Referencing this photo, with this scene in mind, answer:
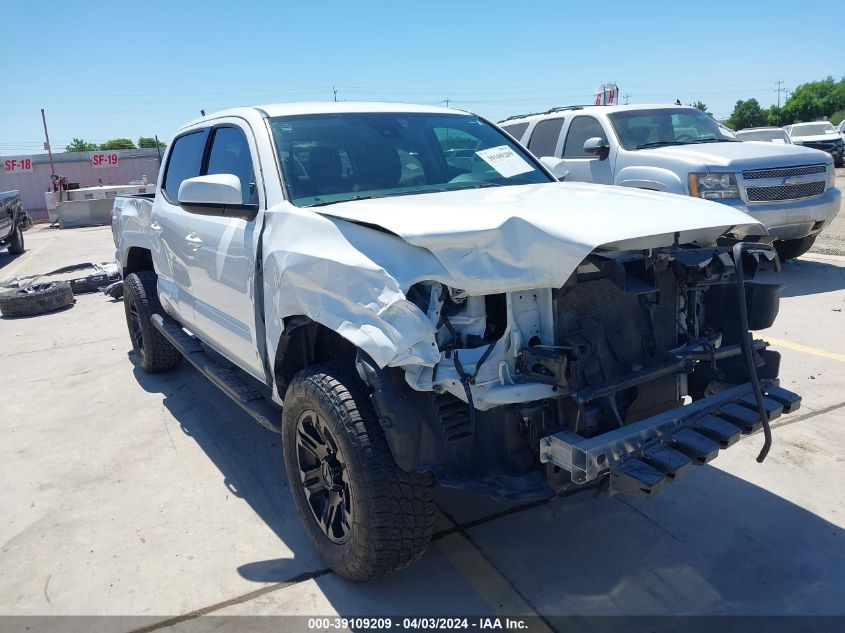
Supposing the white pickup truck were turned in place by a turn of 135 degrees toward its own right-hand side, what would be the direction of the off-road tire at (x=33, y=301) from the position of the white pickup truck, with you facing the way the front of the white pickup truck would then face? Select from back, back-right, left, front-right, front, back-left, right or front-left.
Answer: front-right

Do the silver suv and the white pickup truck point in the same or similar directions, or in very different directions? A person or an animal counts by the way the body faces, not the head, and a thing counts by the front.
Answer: same or similar directions

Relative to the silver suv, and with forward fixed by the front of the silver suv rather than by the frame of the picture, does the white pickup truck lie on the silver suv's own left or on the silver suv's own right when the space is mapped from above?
on the silver suv's own right

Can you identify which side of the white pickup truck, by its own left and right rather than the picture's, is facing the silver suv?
left

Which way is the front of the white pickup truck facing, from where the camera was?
facing the viewer and to the right of the viewer

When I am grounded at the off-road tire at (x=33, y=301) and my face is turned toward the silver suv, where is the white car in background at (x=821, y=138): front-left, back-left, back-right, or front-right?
front-left

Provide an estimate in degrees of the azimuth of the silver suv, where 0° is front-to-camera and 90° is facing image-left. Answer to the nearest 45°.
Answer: approximately 315°

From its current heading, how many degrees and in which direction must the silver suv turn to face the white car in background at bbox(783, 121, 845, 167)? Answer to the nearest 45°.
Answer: approximately 135° to its left

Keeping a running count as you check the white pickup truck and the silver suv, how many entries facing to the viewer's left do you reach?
0

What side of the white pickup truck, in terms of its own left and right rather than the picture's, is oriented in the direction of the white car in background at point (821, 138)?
left

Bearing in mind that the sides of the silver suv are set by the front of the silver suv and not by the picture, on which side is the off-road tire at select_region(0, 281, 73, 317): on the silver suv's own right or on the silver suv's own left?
on the silver suv's own right
